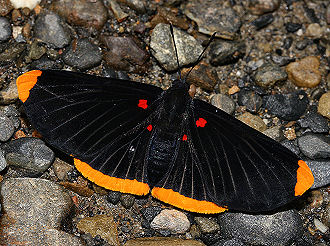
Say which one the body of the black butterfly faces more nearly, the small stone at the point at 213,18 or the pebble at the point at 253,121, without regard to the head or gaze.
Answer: the small stone

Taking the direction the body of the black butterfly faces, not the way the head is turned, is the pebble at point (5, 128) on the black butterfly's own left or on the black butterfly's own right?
on the black butterfly's own left

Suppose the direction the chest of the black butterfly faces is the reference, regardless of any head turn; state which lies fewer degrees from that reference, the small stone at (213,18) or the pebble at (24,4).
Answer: the small stone

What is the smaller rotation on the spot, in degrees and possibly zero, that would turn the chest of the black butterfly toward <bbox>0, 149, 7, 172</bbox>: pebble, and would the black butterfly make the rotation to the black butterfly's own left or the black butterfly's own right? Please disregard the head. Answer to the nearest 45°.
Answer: approximately 90° to the black butterfly's own left

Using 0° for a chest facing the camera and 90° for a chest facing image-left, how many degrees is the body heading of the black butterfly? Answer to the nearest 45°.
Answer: approximately 180°

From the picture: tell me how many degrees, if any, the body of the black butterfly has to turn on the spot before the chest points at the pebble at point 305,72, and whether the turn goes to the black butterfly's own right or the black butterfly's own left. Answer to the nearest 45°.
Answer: approximately 45° to the black butterfly's own right

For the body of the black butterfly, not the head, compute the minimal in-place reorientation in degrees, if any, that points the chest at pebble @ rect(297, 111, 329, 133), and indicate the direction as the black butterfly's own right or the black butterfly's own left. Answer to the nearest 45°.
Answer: approximately 45° to the black butterfly's own right

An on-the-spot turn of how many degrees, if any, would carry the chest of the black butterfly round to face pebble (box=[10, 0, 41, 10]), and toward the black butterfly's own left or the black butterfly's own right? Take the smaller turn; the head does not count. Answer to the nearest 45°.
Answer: approximately 45° to the black butterfly's own left

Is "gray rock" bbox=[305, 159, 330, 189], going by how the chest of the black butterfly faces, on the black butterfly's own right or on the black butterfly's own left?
on the black butterfly's own right

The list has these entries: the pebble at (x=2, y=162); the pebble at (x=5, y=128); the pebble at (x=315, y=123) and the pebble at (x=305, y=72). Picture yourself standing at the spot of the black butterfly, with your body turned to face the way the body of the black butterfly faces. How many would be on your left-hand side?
2
